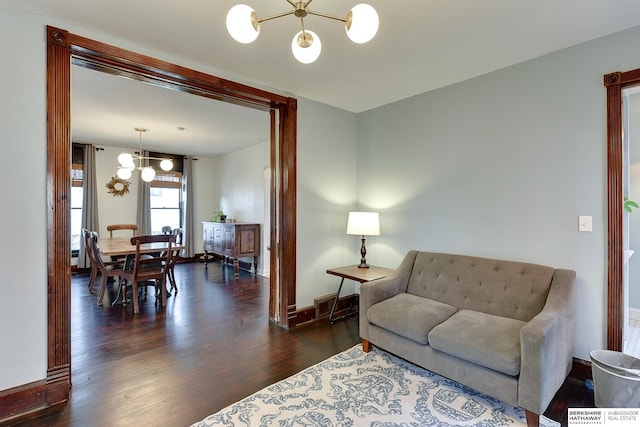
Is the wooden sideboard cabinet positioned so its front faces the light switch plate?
no

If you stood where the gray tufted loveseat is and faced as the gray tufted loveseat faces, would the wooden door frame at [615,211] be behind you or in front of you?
behind

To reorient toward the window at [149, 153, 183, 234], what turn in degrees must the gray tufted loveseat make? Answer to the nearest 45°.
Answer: approximately 45° to its right

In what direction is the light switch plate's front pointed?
toward the camera

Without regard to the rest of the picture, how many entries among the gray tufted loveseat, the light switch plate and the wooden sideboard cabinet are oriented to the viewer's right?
0

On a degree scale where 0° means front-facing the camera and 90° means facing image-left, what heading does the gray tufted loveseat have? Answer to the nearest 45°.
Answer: approximately 45°

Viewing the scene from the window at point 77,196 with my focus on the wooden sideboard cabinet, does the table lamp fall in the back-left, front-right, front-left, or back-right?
front-right

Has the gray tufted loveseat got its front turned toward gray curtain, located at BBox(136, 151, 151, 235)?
no

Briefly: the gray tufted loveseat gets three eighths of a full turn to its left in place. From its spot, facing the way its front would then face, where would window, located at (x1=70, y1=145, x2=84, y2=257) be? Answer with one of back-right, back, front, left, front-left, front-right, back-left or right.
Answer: back

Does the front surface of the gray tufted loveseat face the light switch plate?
no

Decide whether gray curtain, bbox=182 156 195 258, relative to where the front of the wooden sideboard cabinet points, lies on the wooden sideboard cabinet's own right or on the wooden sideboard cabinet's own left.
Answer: on the wooden sideboard cabinet's own right

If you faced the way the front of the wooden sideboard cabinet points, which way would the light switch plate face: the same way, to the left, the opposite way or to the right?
the same way

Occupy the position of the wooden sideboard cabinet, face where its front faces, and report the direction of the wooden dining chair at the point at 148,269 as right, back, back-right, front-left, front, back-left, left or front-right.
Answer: front

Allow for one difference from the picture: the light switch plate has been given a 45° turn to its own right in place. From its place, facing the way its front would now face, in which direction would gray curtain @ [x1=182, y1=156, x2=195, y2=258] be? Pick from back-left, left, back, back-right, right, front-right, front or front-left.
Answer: front-right

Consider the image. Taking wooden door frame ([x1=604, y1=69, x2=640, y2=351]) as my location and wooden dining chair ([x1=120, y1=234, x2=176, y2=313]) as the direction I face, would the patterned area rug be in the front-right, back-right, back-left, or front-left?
front-left
